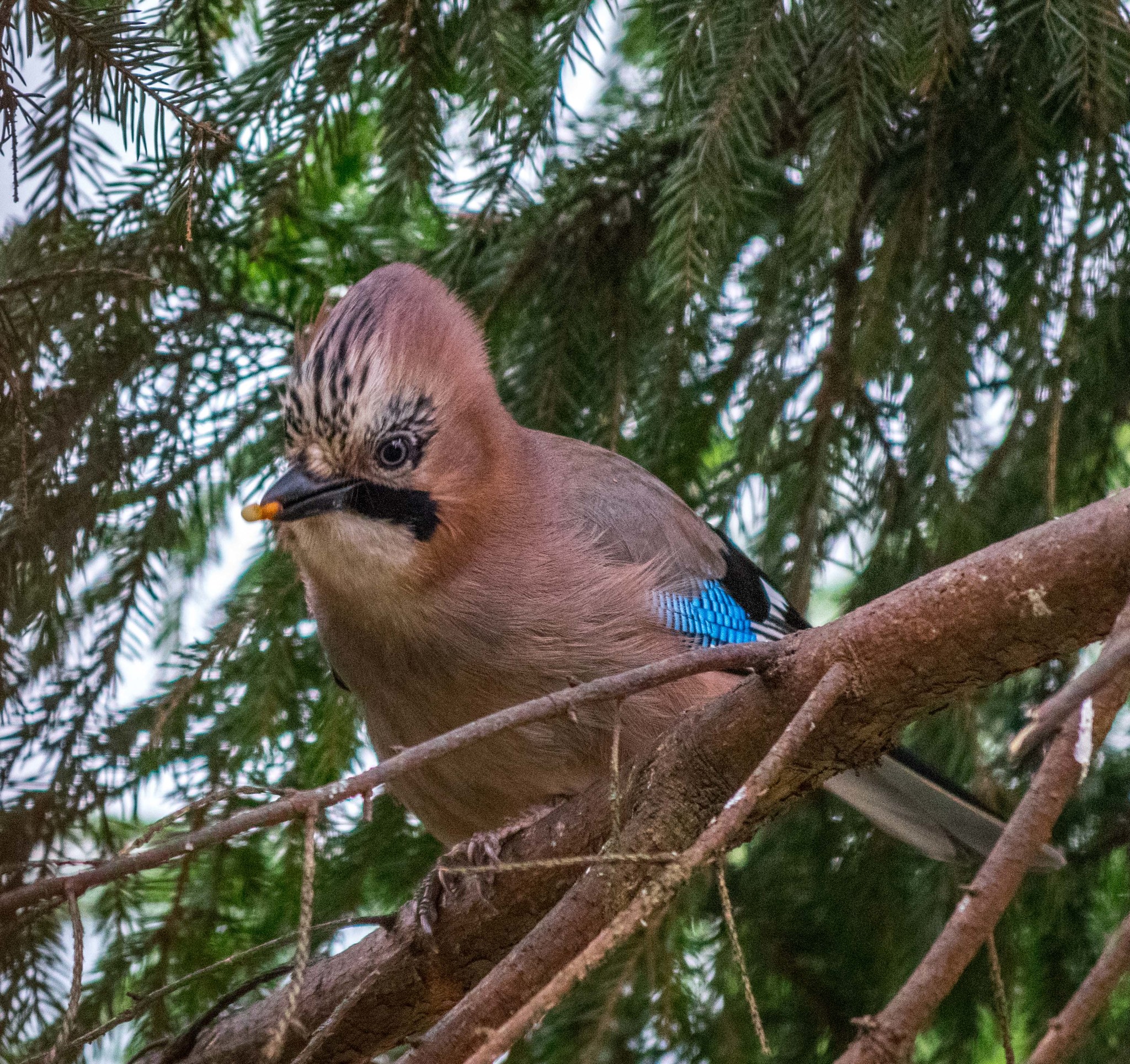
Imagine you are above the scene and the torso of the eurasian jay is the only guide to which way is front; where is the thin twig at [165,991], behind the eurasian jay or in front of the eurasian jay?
in front

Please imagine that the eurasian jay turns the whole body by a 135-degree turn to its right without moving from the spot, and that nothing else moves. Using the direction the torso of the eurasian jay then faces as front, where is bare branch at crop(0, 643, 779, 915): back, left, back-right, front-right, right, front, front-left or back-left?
back

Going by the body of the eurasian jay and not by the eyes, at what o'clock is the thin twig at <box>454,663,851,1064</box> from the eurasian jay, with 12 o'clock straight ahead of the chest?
The thin twig is roughly at 10 o'clock from the eurasian jay.

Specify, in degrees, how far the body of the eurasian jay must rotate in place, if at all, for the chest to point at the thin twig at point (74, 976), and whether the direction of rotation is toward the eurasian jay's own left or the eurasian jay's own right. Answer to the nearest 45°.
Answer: approximately 45° to the eurasian jay's own right

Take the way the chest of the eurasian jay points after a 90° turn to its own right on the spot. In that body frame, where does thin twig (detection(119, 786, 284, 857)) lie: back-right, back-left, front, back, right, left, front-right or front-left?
front-left
